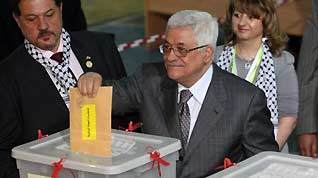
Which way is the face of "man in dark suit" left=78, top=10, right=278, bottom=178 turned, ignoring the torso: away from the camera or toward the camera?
toward the camera

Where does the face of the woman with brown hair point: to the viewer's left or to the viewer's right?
to the viewer's left

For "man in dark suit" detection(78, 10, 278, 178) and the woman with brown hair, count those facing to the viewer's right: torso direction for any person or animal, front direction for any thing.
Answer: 0

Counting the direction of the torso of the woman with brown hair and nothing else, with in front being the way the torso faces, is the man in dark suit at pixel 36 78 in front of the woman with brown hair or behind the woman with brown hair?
in front

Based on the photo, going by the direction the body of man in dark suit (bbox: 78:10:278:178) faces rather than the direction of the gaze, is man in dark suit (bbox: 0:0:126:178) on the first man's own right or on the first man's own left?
on the first man's own right

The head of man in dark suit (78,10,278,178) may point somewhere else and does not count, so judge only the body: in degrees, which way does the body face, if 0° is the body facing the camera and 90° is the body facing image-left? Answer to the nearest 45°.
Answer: approximately 45°

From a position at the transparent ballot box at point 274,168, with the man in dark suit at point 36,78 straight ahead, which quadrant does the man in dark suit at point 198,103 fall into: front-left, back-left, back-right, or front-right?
front-right

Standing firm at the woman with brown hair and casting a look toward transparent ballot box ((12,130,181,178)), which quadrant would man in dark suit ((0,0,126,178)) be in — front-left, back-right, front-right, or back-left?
front-right

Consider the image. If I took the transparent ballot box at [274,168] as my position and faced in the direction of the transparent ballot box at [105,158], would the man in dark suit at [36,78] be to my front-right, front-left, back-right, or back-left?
front-right

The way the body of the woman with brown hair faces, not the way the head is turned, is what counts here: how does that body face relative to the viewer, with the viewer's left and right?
facing the viewer and to the left of the viewer

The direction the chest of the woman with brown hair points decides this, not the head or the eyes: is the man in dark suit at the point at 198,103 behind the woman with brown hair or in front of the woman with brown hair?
in front

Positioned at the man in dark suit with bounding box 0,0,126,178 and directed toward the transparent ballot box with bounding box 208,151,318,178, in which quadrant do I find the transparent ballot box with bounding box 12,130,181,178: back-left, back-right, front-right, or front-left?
front-right

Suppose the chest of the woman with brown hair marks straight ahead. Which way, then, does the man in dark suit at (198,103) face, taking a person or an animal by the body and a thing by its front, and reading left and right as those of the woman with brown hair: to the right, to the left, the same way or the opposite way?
the same way

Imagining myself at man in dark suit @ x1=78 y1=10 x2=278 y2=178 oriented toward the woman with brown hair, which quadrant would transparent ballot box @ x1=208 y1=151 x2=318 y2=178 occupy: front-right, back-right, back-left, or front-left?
back-right

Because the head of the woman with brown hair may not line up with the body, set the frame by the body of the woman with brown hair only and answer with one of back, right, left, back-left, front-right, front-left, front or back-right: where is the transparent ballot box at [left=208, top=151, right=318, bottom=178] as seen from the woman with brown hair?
front-left
